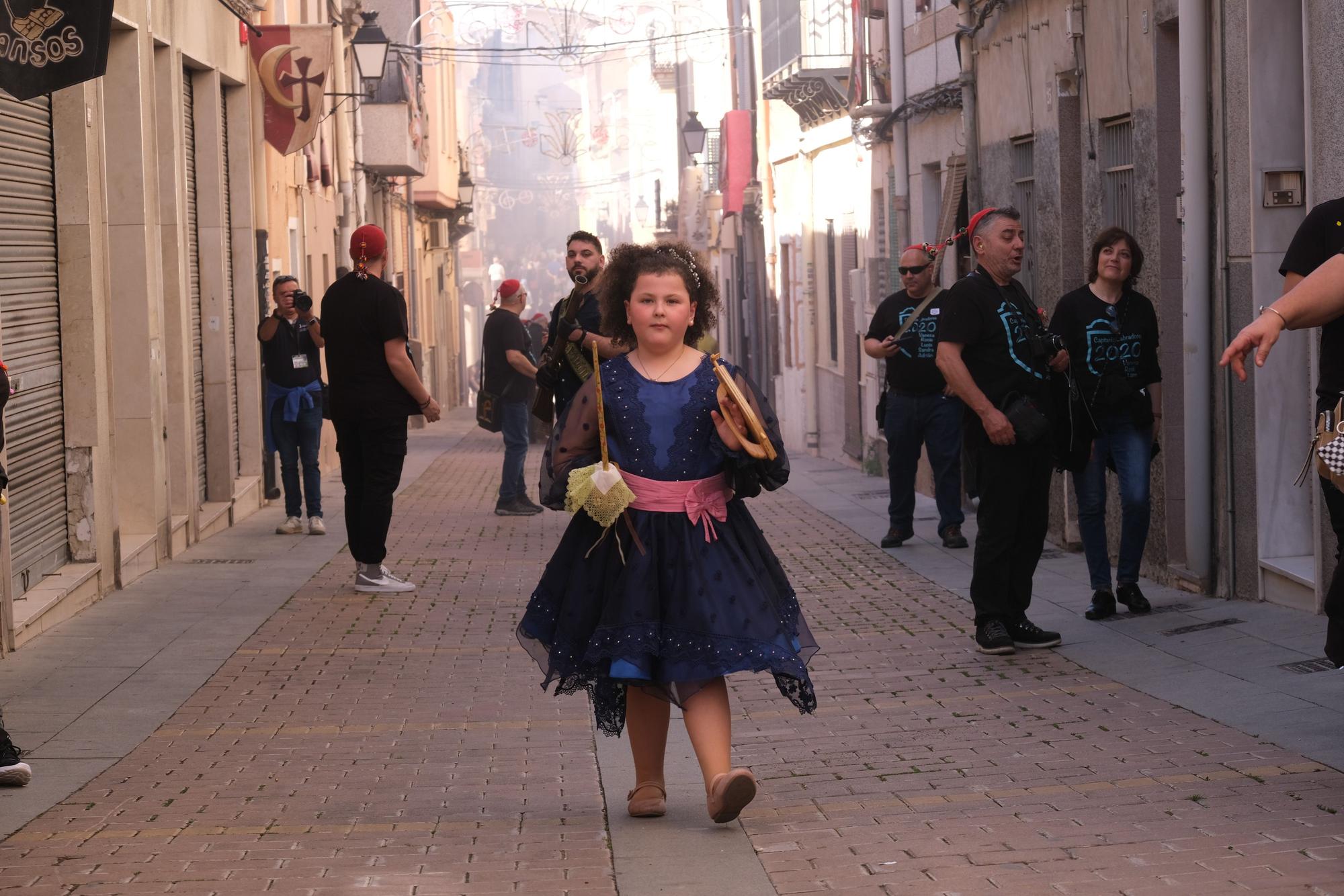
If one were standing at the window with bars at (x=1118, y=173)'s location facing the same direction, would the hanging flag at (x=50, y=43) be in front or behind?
in front

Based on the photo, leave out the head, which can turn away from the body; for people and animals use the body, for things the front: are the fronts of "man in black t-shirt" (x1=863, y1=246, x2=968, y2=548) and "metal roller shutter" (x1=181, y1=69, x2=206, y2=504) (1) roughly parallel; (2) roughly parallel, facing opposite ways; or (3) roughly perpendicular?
roughly perpendicular

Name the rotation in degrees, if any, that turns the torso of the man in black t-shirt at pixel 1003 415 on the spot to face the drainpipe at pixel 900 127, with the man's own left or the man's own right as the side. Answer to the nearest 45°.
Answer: approximately 135° to the man's own left

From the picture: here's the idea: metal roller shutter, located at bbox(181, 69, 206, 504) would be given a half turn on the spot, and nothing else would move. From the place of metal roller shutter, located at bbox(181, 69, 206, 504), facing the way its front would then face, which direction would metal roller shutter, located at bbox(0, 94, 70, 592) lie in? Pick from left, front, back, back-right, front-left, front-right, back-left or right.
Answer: left

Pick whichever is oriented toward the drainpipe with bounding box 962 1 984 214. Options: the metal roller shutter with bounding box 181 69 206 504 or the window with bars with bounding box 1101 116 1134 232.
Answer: the metal roller shutter

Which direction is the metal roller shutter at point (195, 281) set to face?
to the viewer's right

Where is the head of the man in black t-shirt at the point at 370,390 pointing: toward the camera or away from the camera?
away from the camera

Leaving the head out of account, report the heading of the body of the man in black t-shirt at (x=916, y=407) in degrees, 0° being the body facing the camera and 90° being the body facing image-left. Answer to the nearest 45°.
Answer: approximately 0°
